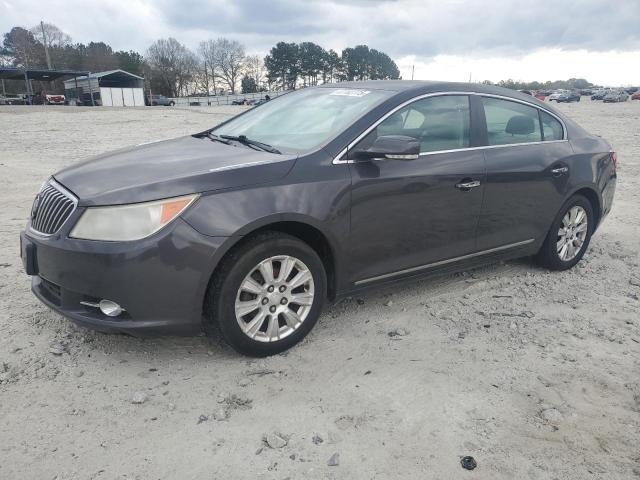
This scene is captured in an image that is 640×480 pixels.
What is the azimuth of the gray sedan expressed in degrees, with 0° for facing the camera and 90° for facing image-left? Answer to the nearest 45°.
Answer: approximately 45°
